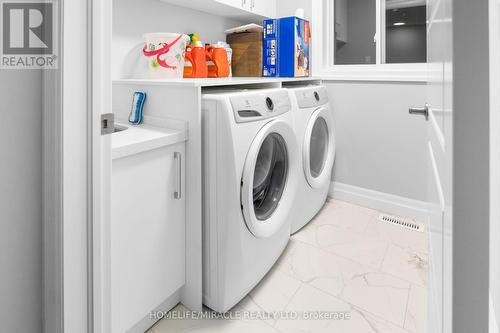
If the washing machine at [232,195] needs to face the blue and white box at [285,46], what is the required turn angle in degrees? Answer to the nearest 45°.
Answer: approximately 135° to its left

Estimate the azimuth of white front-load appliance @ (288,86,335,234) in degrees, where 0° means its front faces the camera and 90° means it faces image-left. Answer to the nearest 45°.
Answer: approximately 315°

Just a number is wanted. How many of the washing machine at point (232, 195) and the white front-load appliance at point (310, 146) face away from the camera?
0

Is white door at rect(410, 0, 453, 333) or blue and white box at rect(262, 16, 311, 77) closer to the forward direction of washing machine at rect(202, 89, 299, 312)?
the white door

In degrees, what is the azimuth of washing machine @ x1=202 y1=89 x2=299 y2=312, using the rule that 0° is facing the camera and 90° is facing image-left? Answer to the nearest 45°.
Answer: approximately 315°

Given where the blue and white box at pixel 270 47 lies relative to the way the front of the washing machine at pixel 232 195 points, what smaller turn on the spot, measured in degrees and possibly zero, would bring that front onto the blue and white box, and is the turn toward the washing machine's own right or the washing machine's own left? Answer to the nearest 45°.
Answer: approximately 135° to the washing machine's own left
